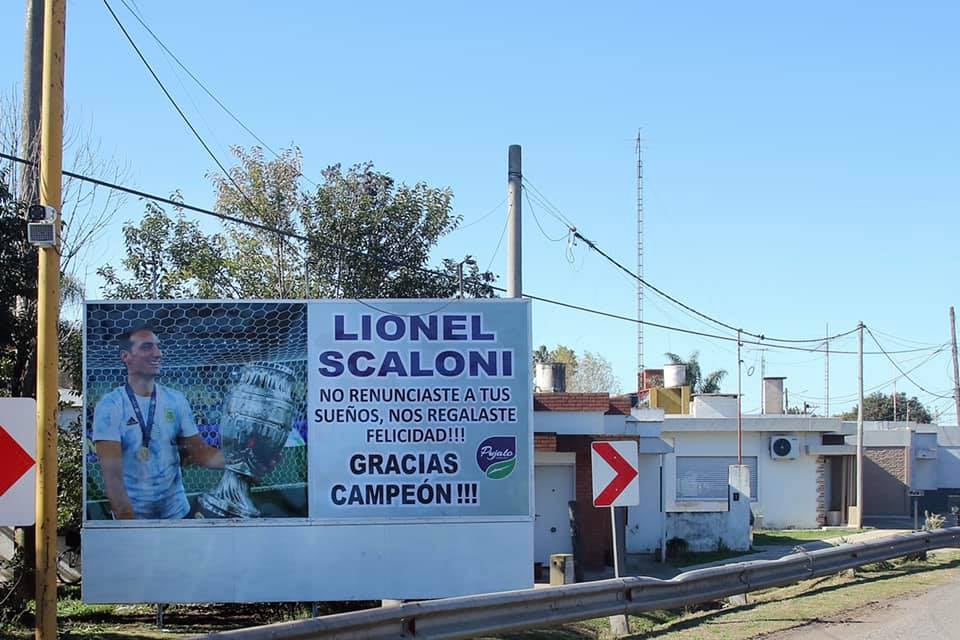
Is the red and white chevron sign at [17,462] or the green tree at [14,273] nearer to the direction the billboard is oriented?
the red and white chevron sign

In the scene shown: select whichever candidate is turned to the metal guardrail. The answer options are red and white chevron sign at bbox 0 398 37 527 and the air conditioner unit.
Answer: the air conditioner unit

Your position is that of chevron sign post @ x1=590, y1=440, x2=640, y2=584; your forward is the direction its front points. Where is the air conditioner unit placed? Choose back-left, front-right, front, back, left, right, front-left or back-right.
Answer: back

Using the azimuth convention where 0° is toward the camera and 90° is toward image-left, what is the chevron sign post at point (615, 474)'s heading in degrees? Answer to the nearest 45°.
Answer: approximately 0°

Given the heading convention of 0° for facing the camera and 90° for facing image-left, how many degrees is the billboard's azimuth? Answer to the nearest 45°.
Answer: approximately 0°

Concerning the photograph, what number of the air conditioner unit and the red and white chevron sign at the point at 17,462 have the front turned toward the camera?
2

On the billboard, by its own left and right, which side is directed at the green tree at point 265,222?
back

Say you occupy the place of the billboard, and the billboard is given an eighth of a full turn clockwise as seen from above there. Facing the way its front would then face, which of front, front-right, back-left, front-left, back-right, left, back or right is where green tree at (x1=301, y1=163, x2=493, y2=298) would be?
back-right
